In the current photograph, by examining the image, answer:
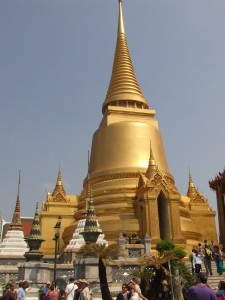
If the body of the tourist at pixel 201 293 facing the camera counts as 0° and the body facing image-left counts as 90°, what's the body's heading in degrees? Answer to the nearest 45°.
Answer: approximately 180°

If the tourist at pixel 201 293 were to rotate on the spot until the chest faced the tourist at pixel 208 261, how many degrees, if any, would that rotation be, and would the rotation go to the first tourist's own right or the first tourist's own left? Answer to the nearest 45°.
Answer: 0° — they already face them

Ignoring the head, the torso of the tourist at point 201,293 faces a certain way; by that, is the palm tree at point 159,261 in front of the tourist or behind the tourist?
in front

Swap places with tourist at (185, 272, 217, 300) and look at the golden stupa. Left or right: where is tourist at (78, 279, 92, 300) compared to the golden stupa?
left
